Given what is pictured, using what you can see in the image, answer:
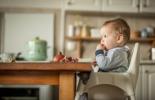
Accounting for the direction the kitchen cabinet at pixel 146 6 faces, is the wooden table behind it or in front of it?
in front

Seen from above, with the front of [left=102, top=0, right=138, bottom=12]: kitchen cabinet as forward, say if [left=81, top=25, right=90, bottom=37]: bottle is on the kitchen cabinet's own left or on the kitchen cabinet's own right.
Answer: on the kitchen cabinet's own right

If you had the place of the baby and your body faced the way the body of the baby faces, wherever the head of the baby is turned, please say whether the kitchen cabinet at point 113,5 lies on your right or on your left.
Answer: on your right

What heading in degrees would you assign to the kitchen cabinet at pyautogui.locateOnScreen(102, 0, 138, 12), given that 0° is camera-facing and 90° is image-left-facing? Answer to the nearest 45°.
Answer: approximately 0°

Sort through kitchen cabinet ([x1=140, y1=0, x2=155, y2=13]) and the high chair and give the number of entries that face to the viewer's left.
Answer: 1

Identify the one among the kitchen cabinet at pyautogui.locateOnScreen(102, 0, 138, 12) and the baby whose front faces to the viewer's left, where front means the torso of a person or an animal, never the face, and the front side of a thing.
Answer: the baby

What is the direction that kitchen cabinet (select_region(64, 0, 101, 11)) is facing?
toward the camera

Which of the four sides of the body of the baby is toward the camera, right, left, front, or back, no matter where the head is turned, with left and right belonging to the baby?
left

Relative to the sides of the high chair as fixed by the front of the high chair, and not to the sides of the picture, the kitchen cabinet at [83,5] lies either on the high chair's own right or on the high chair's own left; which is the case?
on the high chair's own right

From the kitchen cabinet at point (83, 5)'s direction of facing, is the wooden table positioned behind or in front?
in front

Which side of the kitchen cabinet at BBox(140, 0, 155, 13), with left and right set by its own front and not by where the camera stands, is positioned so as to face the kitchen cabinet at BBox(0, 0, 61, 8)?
right

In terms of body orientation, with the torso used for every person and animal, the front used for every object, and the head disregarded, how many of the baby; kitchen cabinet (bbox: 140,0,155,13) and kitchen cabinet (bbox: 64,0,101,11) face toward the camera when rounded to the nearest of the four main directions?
2

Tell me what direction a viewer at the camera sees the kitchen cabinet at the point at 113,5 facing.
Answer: facing the viewer

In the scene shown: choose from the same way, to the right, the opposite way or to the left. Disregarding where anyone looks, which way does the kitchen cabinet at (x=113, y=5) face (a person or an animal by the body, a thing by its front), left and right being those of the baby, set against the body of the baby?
to the left

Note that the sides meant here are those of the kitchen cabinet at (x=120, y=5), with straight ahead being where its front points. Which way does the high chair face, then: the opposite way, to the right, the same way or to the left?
to the right

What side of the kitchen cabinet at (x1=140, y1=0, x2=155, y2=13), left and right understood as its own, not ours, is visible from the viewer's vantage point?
front
